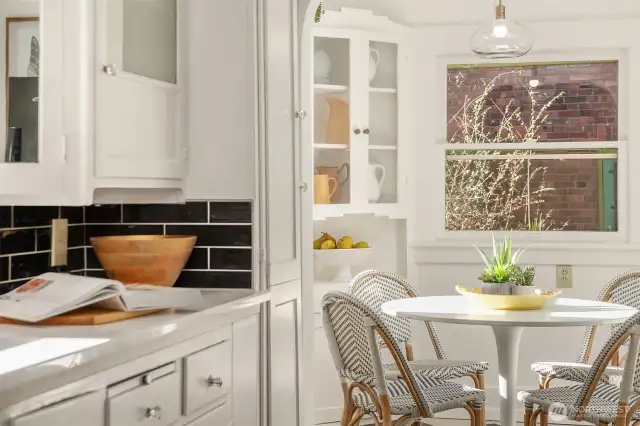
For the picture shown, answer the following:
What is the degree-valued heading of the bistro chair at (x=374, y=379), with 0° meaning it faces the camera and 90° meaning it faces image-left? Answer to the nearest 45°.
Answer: approximately 225°

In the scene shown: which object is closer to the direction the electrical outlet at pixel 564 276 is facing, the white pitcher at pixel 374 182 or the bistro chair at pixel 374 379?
the bistro chair

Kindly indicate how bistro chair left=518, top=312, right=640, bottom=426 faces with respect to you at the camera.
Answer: facing away from the viewer and to the left of the viewer

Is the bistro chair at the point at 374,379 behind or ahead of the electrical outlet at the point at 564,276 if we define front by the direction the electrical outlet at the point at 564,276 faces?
ahead

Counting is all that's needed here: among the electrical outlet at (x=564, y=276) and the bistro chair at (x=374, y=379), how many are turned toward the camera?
1

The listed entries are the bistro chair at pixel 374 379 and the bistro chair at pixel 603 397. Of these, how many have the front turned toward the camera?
0

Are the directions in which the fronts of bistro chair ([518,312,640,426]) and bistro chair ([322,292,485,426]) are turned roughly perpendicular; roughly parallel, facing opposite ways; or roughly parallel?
roughly perpendicular

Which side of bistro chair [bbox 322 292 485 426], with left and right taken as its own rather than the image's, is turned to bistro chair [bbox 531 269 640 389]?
front

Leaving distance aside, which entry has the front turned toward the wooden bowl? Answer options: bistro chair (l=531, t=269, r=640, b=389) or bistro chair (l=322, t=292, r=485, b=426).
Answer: bistro chair (l=531, t=269, r=640, b=389)

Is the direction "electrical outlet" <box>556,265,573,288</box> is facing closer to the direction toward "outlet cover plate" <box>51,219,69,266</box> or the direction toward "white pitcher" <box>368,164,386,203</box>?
the outlet cover plate
